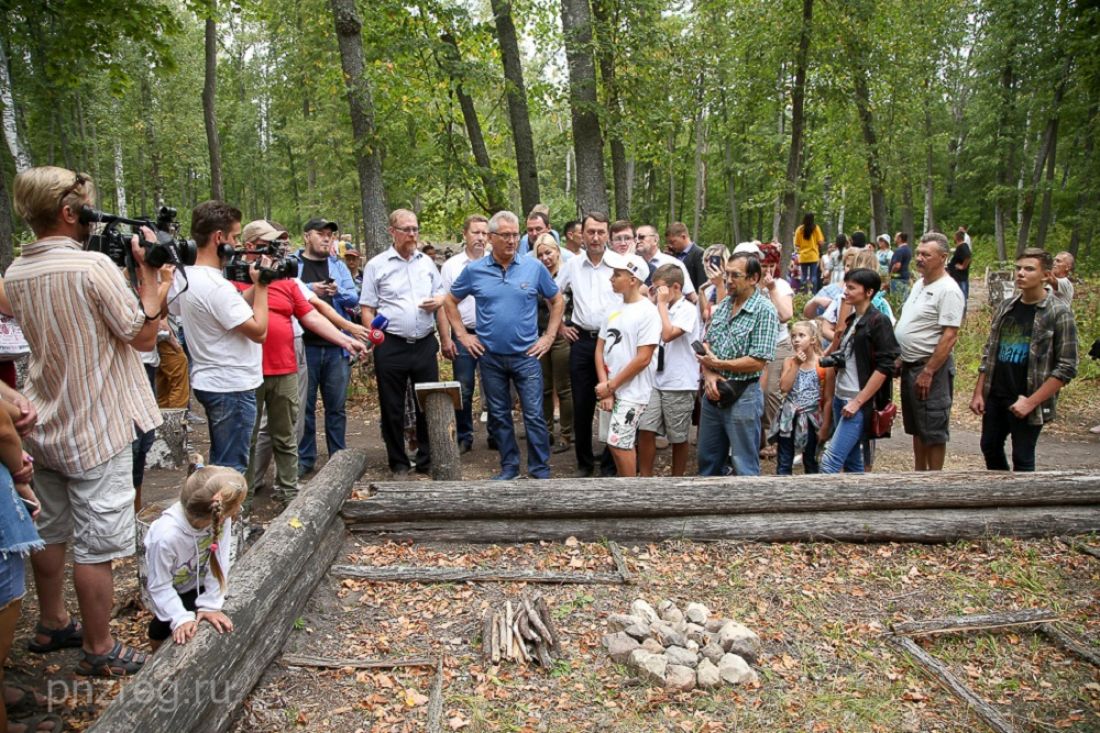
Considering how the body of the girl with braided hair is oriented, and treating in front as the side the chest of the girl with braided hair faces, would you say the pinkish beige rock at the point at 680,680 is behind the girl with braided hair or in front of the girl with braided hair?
in front

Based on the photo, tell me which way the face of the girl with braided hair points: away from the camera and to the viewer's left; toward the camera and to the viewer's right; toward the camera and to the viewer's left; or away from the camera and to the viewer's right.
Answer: away from the camera and to the viewer's right

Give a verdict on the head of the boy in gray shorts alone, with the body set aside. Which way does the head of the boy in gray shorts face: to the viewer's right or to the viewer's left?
to the viewer's left

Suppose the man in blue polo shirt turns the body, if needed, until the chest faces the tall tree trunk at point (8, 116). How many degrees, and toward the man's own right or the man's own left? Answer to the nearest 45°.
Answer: approximately 135° to the man's own right

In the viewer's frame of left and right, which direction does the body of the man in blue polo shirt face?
facing the viewer

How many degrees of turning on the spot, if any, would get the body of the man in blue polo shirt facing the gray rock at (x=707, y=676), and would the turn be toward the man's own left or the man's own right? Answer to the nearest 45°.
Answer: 0° — they already face it

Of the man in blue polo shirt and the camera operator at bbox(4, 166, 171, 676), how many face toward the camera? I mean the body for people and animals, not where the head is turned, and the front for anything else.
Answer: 1

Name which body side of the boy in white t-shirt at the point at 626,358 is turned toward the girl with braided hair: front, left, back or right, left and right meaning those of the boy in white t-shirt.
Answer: front

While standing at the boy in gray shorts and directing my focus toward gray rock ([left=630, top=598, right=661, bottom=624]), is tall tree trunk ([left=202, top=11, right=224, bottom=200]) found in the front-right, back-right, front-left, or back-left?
back-right

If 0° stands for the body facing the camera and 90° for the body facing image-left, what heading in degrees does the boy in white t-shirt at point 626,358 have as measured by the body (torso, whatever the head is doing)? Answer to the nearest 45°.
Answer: approximately 45°

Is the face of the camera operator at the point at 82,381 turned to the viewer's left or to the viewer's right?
to the viewer's right

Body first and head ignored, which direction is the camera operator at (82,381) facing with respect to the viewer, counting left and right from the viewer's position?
facing away from the viewer and to the right of the viewer

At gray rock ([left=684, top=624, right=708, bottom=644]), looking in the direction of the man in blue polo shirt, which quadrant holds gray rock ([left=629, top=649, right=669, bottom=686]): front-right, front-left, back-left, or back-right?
back-left

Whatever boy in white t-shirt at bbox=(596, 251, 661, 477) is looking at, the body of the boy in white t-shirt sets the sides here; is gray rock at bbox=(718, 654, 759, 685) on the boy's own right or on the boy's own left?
on the boy's own left

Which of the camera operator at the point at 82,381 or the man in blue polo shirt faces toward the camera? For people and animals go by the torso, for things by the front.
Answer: the man in blue polo shirt
